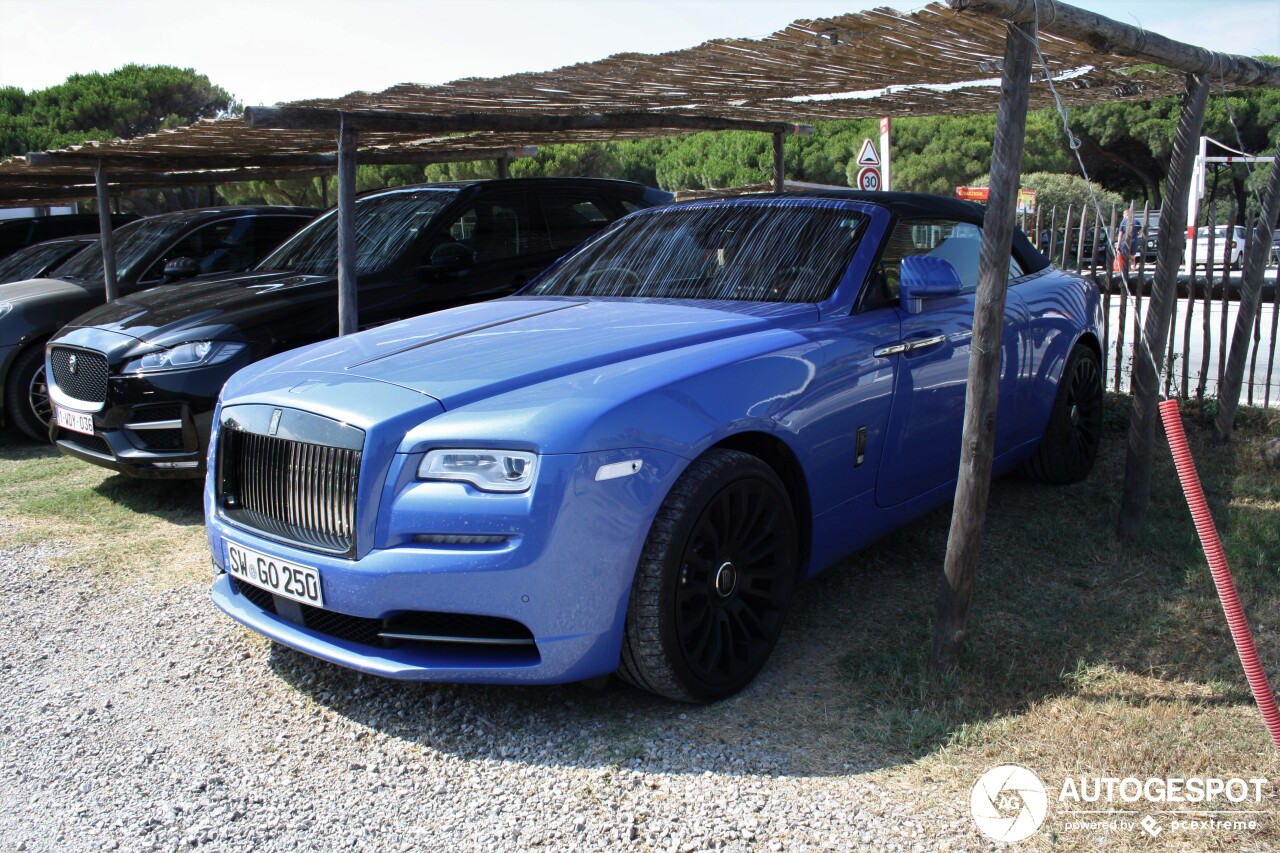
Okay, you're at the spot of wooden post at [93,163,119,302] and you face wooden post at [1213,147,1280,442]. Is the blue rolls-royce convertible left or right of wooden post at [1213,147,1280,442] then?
right

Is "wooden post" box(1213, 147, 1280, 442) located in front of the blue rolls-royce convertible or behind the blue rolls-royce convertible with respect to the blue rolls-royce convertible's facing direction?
behind

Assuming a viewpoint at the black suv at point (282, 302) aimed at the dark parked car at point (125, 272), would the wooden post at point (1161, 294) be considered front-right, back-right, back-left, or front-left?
back-right

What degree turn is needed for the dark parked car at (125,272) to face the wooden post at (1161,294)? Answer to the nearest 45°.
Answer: approximately 90° to its left

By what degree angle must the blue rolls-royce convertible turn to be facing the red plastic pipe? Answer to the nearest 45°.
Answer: approximately 90° to its left

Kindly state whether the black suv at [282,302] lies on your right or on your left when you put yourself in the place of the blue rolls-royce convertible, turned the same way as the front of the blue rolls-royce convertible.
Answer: on your right

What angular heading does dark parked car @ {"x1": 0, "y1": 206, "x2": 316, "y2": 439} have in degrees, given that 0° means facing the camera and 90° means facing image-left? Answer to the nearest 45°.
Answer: approximately 45°

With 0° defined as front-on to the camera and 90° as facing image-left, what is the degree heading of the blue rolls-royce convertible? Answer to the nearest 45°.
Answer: approximately 45°

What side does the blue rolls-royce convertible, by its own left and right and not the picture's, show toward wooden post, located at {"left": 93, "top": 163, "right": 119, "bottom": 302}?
right
